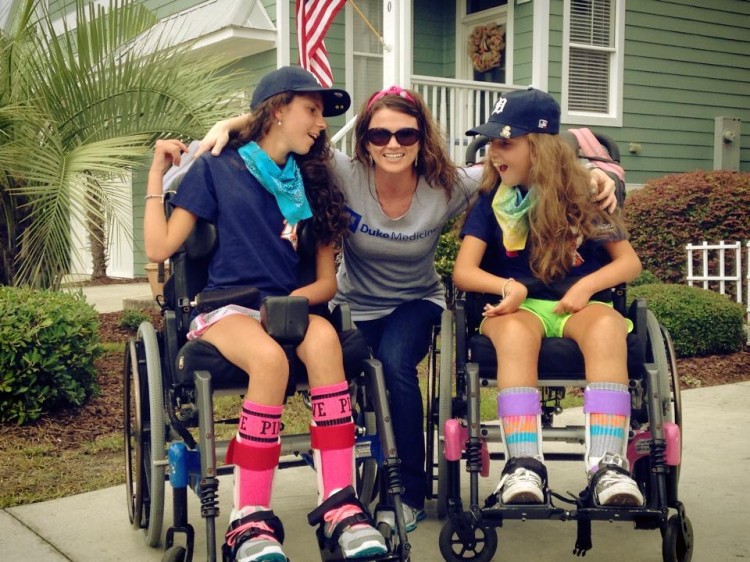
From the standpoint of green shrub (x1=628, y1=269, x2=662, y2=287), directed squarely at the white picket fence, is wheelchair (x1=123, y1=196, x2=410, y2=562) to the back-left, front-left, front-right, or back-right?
back-right

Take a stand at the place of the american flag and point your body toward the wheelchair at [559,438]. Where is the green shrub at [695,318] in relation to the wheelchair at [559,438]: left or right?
left

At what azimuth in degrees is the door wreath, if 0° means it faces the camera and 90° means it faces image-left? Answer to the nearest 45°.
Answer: approximately 0°

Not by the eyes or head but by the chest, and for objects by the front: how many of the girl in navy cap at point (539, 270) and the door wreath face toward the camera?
2

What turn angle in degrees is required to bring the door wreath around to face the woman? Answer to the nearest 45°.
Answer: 0° — it already faces them

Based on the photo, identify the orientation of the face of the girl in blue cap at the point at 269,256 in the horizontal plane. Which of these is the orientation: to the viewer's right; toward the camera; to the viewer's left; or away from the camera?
to the viewer's right

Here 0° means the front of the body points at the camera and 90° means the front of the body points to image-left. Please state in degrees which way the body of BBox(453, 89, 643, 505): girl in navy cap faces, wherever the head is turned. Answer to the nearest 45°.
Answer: approximately 0°

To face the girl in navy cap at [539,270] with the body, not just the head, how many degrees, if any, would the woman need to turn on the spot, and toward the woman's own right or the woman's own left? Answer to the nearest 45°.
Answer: approximately 45° to the woman's own left
